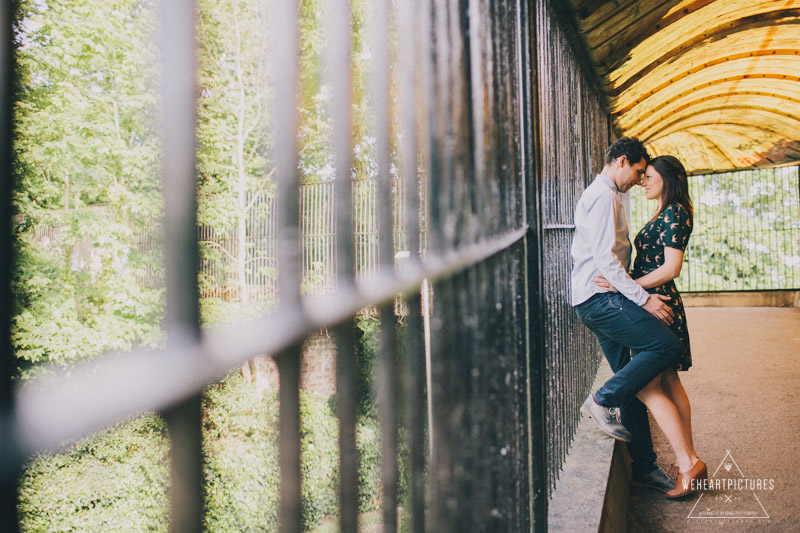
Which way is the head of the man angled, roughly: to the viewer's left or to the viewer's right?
to the viewer's right

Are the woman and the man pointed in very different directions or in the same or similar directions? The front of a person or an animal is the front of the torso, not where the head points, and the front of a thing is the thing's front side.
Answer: very different directions

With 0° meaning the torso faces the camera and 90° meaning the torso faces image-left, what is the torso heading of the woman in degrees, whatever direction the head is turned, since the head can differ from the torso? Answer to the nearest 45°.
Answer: approximately 90°

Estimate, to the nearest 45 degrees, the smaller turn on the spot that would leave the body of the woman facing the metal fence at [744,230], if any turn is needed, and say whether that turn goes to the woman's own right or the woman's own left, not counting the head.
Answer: approximately 90° to the woman's own right

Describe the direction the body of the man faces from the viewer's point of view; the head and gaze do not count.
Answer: to the viewer's right

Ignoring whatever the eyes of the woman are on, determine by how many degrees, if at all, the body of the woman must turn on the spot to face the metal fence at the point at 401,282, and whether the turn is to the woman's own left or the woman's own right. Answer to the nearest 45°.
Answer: approximately 90° to the woman's own left
